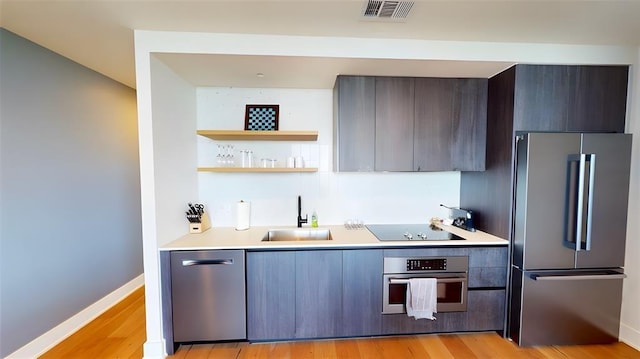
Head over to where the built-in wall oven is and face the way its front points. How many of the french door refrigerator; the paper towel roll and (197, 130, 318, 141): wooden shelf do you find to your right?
2

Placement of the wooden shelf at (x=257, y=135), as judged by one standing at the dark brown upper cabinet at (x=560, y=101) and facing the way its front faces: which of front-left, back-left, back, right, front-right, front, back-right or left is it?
front-right

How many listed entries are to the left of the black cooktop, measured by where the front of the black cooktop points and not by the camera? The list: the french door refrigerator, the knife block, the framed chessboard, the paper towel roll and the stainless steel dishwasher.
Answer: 1

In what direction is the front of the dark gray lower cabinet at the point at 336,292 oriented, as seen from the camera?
facing the viewer

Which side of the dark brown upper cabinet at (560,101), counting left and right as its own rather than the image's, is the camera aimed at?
front

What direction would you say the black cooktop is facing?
toward the camera
